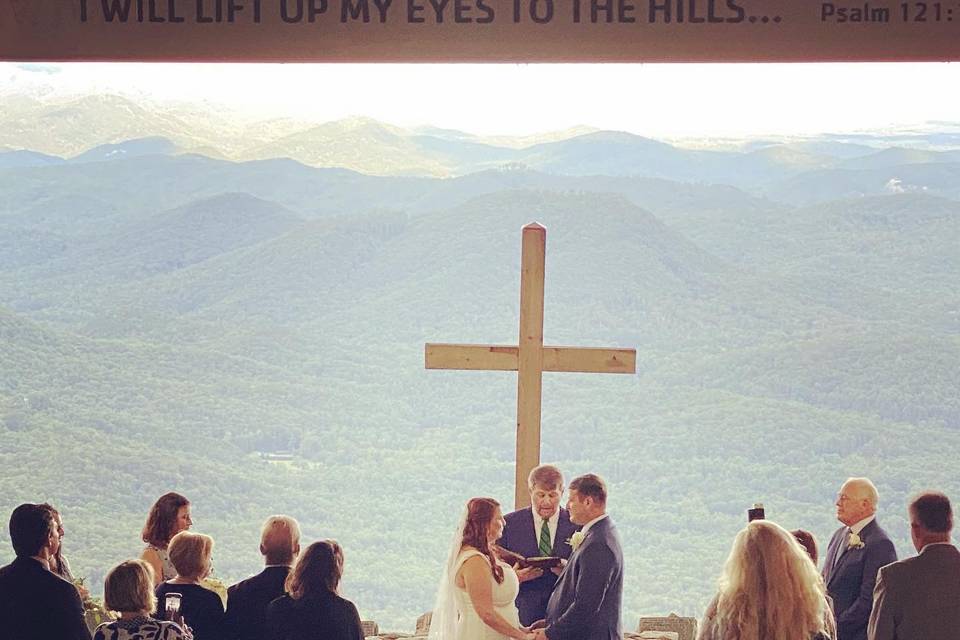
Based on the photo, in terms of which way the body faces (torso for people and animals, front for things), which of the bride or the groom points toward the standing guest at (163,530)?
the groom

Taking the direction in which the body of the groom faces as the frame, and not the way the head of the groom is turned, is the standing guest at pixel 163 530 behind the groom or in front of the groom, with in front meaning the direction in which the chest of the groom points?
in front

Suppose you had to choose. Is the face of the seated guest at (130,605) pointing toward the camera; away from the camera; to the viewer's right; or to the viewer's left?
away from the camera

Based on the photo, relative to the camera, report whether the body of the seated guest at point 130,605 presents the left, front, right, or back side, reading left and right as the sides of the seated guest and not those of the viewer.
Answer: back

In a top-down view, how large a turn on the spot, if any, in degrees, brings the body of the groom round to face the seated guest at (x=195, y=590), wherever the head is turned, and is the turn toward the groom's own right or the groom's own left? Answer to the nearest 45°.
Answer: approximately 45° to the groom's own left

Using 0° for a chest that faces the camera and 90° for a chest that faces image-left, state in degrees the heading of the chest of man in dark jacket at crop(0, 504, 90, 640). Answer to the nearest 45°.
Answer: approximately 225°

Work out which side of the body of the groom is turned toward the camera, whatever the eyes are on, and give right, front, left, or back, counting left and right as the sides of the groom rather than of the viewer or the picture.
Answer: left

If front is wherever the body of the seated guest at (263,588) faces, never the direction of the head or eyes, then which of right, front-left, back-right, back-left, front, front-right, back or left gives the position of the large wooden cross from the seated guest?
front-right

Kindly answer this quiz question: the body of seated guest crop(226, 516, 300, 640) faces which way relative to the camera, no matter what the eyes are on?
away from the camera

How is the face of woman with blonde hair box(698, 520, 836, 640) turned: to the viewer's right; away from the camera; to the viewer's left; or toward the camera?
away from the camera
